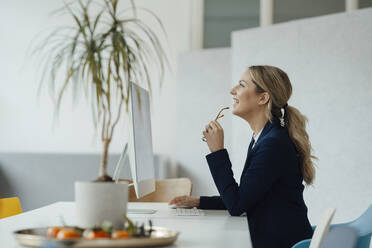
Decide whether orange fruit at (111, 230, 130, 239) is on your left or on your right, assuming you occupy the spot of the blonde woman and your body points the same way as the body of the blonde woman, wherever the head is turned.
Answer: on your left

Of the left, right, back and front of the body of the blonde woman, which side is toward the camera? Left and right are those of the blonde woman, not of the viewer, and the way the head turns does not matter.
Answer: left

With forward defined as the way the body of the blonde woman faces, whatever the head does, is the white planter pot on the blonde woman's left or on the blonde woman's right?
on the blonde woman's left

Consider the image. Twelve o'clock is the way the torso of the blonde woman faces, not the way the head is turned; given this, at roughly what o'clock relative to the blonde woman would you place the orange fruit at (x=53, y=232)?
The orange fruit is roughly at 10 o'clock from the blonde woman.

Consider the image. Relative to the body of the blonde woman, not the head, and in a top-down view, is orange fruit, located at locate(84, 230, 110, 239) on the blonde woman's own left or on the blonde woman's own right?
on the blonde woman's own left

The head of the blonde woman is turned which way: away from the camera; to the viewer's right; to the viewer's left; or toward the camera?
to the viewer's left
